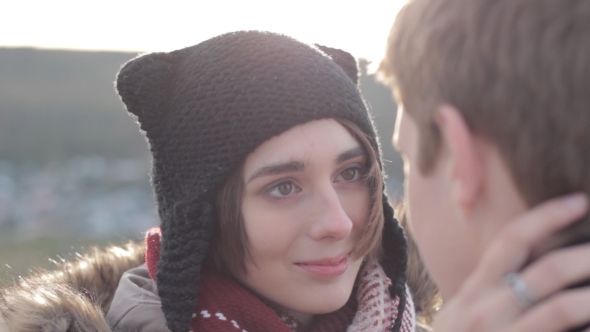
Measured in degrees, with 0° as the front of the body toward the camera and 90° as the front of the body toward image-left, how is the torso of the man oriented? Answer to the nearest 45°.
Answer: approximately 135°

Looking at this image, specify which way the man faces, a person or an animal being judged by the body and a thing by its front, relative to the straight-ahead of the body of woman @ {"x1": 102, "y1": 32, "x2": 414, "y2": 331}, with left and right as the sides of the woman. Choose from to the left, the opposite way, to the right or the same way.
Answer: the opposite way

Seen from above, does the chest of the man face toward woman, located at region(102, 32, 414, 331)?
yes

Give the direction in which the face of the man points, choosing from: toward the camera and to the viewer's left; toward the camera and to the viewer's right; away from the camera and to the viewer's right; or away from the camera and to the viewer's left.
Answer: away from the camera and to the viewer's left

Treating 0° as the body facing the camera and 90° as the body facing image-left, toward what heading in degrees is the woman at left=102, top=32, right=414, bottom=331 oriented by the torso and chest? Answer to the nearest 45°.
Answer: approximately 315°
